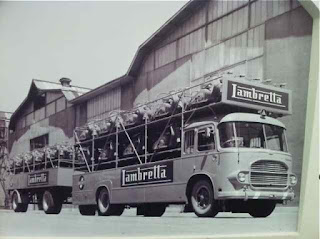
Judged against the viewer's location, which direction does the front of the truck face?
facing the viewer and to the right of the viewer
